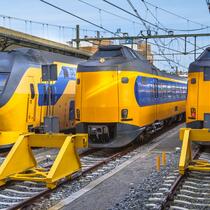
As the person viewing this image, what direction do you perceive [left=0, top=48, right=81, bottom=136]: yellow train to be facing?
facing the viewer and to the left of the viewer

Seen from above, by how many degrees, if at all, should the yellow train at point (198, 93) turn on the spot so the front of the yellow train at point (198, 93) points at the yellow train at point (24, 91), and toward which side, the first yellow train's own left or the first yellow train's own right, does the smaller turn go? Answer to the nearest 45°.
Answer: approximately 90° to the first yellow train's own right

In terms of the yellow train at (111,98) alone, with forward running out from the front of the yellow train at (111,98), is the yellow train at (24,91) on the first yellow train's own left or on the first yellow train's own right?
on the first yellow train's own right

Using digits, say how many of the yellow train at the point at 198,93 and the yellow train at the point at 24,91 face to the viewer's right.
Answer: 0

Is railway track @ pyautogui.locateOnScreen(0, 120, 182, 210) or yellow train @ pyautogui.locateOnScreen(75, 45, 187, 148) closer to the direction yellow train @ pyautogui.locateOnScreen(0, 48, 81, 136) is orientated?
the railway track

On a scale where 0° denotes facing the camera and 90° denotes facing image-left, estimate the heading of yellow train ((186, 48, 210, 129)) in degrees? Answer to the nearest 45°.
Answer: approximately 0°

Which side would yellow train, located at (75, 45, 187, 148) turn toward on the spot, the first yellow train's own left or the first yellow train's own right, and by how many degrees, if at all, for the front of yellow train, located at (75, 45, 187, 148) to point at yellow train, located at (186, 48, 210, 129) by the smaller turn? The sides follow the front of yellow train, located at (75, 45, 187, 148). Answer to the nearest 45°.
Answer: approximately 135° to the first yellow train's own left

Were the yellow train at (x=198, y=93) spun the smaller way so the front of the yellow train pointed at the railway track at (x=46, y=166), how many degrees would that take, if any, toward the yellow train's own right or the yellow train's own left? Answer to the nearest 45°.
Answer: approximately 45° to the yellow train's own right

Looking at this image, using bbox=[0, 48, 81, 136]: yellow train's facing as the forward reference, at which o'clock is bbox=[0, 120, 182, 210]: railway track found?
The railway track is roughly at 10 o'clock from the yellow train.
